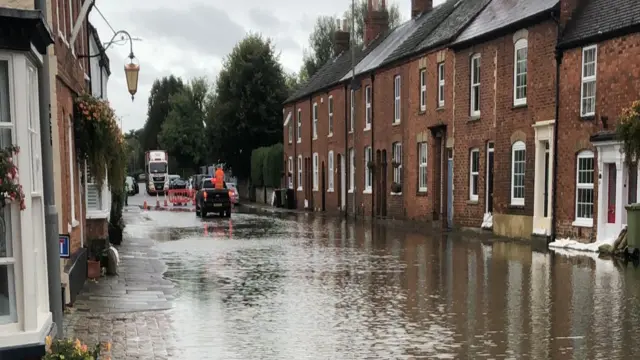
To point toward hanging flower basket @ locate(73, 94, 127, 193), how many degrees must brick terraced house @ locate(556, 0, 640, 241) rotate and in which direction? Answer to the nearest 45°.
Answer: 0° — it already faces it

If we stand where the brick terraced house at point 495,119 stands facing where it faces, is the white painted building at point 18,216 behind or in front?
in front

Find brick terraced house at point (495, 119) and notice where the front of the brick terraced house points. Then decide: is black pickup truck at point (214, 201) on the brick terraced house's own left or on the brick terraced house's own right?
on the brick terraced house's own right

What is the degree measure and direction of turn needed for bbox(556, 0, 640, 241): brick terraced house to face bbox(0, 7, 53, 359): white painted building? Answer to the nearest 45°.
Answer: approximately 45° to its left

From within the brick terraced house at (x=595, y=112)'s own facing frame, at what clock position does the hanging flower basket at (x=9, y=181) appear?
The hanging flower basket is roughly at 11 o'clock from the brick terraced house.

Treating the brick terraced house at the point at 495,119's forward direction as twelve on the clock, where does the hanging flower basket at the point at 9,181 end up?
The hanging flower basket is roughly at 11 o'clock from the brick terraced house.

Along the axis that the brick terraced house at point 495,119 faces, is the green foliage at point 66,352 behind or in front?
in front

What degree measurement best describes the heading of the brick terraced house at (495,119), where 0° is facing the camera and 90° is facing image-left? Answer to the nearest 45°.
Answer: approximately 45°

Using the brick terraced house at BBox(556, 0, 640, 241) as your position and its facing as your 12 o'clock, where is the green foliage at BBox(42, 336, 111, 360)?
The green foliage is roughly at 11 o'clock from the brick terraced house.
